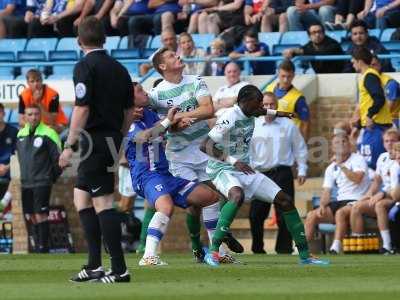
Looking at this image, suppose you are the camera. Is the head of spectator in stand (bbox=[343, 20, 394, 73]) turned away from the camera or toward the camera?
toward the camera

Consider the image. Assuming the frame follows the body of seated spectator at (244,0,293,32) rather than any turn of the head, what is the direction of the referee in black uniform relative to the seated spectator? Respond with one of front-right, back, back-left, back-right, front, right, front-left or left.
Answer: front

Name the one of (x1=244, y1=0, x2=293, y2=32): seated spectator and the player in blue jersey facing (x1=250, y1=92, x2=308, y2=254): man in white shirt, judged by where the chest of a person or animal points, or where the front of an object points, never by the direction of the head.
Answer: the seated spectator

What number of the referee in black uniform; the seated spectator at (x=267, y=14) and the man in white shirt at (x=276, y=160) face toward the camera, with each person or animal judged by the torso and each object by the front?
2

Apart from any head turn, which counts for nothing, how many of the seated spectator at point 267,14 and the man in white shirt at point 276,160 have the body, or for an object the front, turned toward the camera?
2

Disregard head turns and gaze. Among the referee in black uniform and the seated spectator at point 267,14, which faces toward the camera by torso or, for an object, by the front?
the seated spectator

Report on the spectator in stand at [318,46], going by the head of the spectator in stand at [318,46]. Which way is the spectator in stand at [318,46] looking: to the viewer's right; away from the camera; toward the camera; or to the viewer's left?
toward the camera

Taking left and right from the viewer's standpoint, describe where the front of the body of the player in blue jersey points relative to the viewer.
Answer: facing the viewer and to the right of the viewer

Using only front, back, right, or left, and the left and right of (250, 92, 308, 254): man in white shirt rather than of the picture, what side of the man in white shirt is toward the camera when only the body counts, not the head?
front

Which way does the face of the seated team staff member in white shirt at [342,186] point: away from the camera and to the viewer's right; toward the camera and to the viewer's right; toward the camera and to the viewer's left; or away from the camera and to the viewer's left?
toward the camera and to the viewer's left

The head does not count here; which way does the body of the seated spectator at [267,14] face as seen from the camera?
toward the camera

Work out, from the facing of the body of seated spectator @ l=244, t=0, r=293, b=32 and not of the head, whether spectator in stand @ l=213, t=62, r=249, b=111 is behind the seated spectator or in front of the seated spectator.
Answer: in front

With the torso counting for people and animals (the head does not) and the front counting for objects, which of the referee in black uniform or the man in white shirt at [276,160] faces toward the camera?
the man in white shirt
